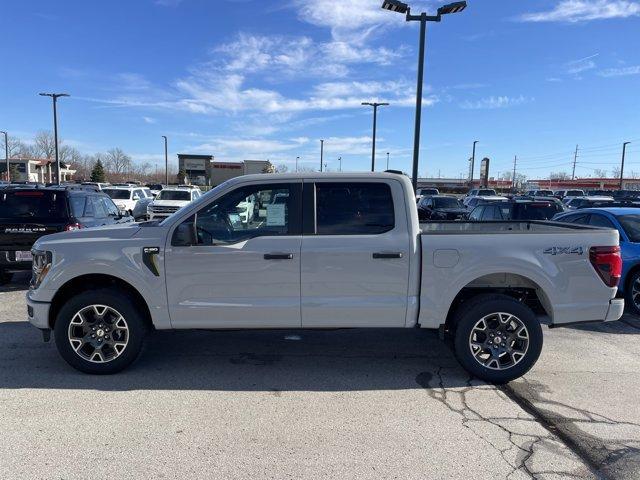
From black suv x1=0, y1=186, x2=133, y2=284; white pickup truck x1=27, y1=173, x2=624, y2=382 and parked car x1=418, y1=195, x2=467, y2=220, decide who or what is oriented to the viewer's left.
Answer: the white pickup truck

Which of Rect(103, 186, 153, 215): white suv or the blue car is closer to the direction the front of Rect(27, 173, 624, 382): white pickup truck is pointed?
the white suv

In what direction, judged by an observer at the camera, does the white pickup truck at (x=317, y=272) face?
facing to the left of the viewer

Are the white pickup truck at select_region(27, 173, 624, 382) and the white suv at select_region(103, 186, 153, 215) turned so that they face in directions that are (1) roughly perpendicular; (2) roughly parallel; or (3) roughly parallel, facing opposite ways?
roughly perpendicular

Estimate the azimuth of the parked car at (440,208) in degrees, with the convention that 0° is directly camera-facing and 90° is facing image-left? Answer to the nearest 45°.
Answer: approximately 315°

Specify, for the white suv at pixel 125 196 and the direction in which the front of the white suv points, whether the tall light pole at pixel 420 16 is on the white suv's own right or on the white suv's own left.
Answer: on the white suv's own left

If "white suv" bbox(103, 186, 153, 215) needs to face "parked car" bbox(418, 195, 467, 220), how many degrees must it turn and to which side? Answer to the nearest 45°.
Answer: approximately 90° to its left

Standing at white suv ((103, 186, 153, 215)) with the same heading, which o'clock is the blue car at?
The blue car is roughly at 10 o'clock from the white suv.

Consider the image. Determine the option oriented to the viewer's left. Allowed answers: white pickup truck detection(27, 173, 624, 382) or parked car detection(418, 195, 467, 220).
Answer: the white pickup truck

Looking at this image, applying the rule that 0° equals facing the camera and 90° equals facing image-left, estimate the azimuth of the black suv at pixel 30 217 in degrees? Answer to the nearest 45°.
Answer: approximately 225°
